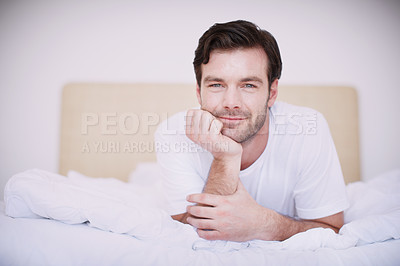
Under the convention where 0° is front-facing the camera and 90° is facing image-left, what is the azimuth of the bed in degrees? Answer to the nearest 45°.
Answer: approximately 0°
